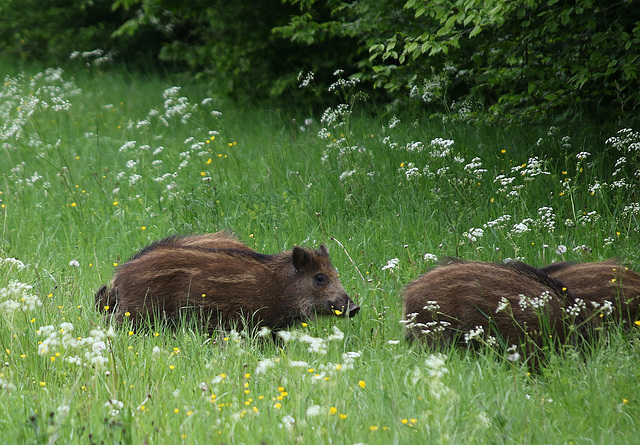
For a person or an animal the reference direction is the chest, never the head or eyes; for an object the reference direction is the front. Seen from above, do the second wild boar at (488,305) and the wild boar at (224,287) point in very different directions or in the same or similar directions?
same or similar directions

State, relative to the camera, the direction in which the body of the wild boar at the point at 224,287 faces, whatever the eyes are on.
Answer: to the viewer's right

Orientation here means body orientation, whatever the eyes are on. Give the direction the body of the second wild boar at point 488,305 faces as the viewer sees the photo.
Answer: to the viewer's right

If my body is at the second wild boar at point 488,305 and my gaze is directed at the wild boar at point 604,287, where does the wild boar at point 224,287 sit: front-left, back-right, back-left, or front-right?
back-left

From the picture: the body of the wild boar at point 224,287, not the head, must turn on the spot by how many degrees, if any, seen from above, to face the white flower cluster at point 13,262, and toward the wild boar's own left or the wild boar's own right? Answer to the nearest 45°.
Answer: approximately 180°

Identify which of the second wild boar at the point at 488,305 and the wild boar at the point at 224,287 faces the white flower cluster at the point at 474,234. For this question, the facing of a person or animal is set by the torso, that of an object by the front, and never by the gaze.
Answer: the wild boar

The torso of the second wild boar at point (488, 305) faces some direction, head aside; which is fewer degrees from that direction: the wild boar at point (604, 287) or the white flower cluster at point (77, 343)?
the wild boar

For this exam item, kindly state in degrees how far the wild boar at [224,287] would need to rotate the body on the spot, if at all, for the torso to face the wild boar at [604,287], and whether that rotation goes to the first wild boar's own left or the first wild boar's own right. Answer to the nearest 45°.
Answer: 0° — it already faces it

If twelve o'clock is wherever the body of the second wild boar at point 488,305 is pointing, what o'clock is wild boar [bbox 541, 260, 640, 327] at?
The wild boar is roughly at 11 o'clock from the second wild boar.

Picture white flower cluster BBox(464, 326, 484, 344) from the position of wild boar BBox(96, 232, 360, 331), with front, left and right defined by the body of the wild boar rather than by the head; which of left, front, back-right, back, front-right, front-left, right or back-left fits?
front-right

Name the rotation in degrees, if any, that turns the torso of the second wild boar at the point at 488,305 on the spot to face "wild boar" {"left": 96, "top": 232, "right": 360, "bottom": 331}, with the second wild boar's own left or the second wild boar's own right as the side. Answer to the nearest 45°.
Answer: approximately 180°

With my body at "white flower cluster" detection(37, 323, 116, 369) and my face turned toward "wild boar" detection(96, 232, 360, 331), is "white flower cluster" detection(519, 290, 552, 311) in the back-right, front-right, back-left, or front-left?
front-right

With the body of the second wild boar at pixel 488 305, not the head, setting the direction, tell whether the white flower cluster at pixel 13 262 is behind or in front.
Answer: behind

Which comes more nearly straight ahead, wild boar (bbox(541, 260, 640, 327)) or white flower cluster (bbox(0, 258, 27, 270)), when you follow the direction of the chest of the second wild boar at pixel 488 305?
the wild boar

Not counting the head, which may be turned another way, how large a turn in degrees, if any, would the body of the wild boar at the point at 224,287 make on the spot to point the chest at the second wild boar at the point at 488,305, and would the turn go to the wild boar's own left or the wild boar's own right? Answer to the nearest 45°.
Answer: approximately 45° to the wild boar's own right

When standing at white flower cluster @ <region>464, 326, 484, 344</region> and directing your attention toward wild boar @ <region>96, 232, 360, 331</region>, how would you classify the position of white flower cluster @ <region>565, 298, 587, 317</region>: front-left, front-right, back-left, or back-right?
back-right

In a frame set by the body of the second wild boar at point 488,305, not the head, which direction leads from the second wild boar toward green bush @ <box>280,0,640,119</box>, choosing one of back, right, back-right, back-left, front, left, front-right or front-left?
left

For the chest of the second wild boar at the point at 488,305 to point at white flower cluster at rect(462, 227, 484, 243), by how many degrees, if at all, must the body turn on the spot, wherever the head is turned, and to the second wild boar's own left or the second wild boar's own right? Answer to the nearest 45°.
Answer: approximately 90° to the second wild boar's own left

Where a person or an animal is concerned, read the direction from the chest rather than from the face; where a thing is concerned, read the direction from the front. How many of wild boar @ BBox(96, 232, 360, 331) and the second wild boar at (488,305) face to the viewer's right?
2
